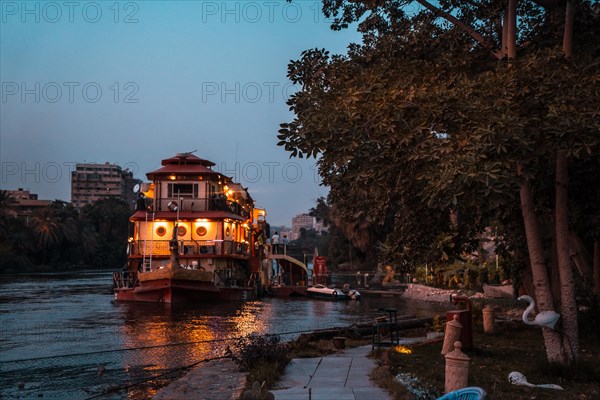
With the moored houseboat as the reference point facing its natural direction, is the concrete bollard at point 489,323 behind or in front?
in front

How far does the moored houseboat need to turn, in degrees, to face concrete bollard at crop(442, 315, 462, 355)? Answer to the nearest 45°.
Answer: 0° — it already faces it

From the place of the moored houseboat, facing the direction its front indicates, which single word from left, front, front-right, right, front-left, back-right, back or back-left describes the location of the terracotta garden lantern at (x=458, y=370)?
front

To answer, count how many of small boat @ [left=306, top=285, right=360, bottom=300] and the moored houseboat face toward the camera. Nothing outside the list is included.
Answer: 1

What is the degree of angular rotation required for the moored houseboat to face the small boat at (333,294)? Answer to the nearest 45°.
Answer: approximately 90° to its left

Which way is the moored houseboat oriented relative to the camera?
toward the camera

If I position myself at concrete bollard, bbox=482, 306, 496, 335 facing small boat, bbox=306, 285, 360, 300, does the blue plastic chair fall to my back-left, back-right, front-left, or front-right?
back-left
